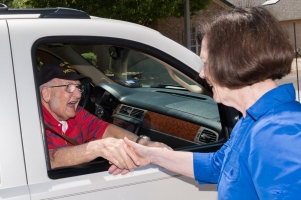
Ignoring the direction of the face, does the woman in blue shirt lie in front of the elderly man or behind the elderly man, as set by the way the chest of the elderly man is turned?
in front

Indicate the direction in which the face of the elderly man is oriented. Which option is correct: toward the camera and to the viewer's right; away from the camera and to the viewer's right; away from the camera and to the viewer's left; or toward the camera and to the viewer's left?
toward the camera and to the viewer's right

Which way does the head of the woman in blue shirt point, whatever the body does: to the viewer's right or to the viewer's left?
to the viewer's left

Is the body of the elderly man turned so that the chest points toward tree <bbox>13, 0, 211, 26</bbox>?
no

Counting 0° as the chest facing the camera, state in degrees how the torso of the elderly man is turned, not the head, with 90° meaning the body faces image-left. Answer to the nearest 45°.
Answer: approximately 315°

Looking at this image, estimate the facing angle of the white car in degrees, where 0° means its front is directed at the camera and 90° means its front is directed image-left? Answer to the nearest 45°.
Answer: approximately 225°
